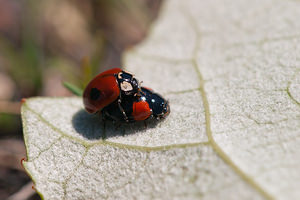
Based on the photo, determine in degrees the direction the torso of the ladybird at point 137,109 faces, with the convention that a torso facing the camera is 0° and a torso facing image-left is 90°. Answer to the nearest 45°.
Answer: approximately 270°
